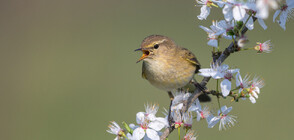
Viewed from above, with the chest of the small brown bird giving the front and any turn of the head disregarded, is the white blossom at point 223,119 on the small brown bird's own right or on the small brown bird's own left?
on the small brown bird's own left

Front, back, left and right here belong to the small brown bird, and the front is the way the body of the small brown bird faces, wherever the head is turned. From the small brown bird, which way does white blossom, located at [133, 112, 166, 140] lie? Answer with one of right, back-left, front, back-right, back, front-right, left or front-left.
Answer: front-left

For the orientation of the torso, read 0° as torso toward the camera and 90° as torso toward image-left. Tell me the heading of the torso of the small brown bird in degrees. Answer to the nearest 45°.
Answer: approximately 45°
